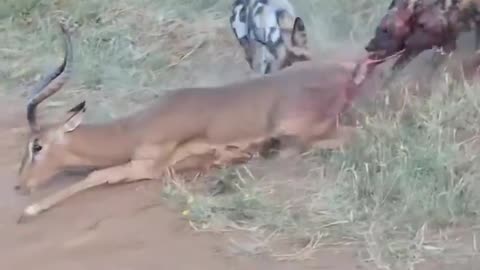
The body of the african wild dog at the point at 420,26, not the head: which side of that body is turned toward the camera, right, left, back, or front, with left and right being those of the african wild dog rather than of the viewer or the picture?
left
